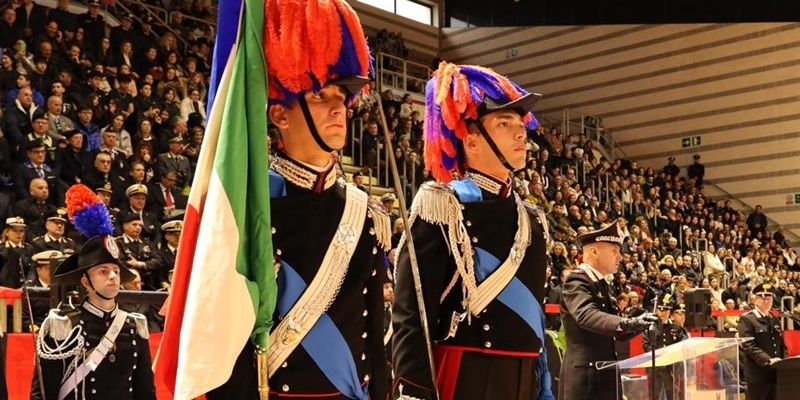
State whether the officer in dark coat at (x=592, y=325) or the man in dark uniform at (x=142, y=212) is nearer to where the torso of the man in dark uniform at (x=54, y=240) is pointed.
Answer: the officer in dark coat

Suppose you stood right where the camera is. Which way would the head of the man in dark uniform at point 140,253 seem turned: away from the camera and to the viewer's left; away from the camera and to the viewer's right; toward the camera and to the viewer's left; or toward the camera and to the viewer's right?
toward the camera and to the viewer's right

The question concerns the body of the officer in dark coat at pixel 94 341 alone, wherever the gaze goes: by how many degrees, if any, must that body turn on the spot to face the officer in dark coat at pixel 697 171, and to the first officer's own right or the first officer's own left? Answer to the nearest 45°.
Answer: approximately 90° to the first officer's own left

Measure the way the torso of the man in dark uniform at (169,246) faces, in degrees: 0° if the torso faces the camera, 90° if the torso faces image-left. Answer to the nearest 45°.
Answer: approximately 315°

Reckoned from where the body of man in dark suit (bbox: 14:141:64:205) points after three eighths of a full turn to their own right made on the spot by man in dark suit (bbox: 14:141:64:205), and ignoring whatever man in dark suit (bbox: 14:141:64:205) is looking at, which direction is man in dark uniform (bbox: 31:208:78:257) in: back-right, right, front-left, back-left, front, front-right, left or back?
left

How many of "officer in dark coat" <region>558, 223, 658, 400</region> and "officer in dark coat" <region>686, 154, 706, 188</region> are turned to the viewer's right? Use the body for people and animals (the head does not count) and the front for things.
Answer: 1

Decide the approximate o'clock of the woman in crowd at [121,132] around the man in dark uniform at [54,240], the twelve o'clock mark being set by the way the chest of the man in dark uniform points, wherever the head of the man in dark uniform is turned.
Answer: The woman in crowd is roughly at 8 o'clock from the man in dark uniform.

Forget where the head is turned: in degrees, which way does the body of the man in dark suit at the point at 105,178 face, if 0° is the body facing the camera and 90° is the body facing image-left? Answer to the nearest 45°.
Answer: approximately 315°
